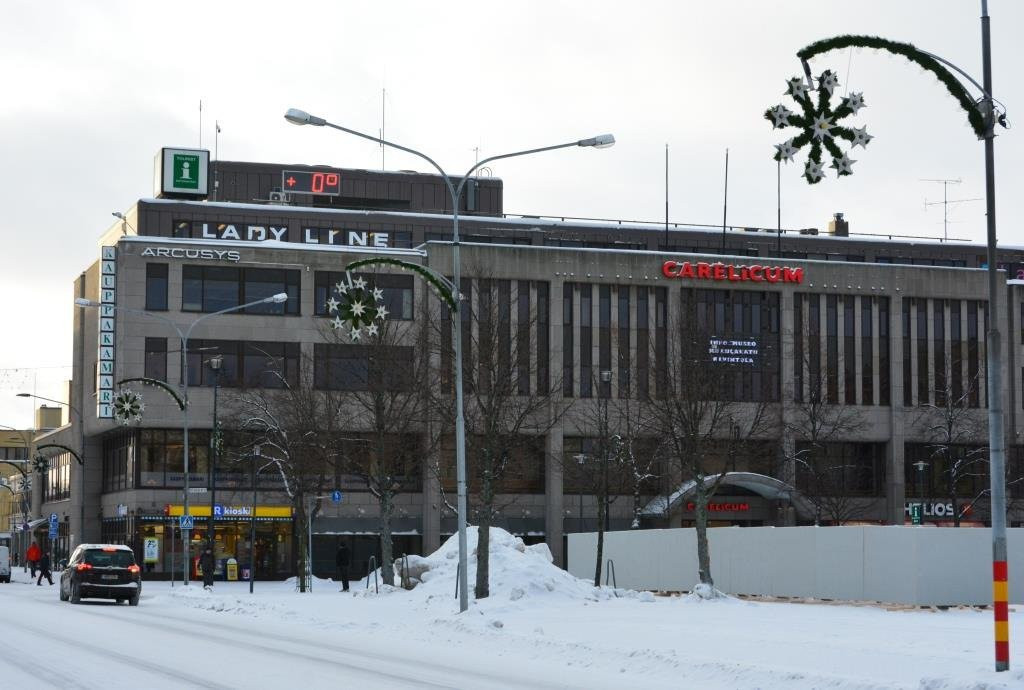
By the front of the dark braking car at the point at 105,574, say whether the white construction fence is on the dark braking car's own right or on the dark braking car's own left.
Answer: on the dark braking car's own right

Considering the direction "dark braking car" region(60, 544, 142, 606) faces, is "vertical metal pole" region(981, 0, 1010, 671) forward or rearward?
rearward

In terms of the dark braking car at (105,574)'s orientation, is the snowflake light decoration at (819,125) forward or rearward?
rearward

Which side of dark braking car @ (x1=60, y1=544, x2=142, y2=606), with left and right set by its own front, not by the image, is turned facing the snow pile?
right

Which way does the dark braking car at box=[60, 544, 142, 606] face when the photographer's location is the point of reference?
facing away from the viewer

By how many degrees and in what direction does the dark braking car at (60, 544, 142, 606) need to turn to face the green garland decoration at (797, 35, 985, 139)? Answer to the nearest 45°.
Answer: approximately 180°
